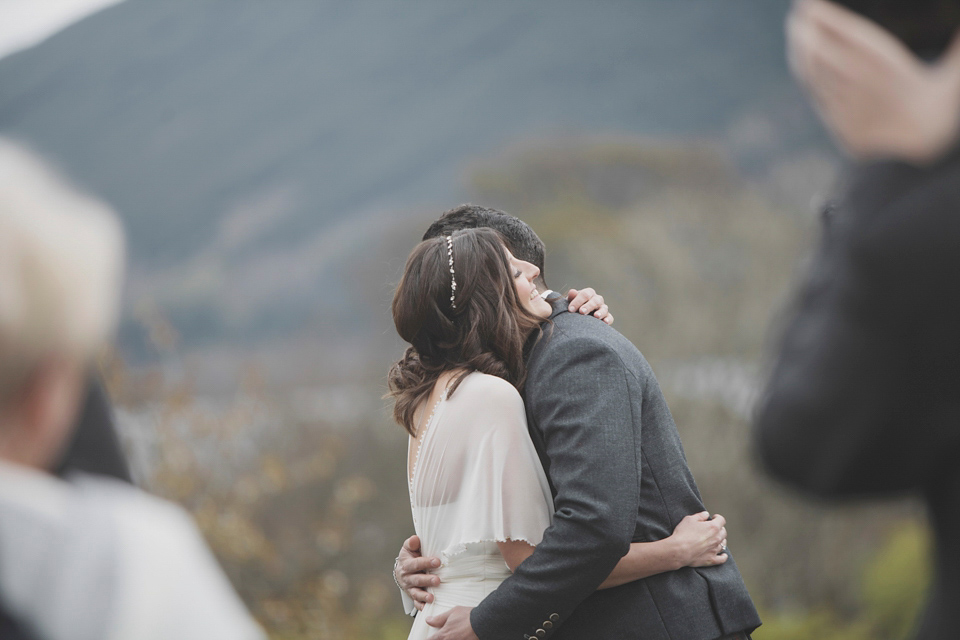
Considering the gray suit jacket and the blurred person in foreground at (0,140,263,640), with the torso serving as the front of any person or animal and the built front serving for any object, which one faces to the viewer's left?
the gray suit jacket

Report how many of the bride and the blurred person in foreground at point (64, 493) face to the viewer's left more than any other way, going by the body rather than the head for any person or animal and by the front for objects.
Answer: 0

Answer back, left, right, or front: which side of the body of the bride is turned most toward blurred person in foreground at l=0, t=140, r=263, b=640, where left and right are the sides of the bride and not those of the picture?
right

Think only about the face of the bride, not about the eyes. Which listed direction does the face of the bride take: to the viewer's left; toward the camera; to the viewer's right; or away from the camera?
to the viewer's right

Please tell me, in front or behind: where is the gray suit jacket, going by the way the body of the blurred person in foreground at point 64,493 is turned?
in front

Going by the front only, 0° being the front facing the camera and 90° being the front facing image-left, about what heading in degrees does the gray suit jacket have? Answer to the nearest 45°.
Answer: approximately 90°

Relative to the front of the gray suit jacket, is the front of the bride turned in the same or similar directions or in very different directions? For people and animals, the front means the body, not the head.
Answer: very different directions

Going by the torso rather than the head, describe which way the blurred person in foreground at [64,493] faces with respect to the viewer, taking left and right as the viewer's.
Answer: facing away from the viewer and to the right of the viewer

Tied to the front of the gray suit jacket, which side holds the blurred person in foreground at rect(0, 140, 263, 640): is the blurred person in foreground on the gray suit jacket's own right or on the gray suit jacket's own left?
on the gray suit jacket's own left

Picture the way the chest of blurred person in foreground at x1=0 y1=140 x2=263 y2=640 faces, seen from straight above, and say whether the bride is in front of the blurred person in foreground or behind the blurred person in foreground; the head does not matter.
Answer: in front

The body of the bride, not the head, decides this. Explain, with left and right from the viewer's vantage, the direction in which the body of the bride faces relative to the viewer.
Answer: facing to the right of the viewer

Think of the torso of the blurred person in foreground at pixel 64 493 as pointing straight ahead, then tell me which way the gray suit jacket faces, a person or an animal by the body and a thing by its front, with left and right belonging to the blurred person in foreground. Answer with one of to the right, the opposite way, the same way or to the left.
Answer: to the left
